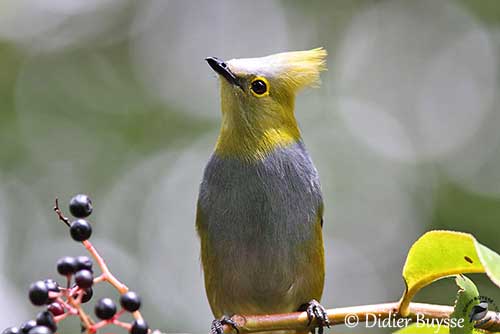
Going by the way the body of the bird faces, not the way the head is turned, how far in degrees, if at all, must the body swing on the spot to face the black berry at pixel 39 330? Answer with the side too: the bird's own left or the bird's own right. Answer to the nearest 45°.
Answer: approximately 90° to the bird's own right

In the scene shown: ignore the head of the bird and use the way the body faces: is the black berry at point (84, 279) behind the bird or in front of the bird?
in front

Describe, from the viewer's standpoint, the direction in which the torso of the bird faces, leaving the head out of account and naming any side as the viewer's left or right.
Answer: facing the viewer

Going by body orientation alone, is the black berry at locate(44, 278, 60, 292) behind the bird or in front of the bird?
in front

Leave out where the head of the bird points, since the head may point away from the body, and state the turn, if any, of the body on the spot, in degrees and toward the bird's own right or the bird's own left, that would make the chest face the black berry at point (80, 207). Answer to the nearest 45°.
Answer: approximately 45° to the bird's own right

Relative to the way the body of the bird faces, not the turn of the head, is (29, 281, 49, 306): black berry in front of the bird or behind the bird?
in front
